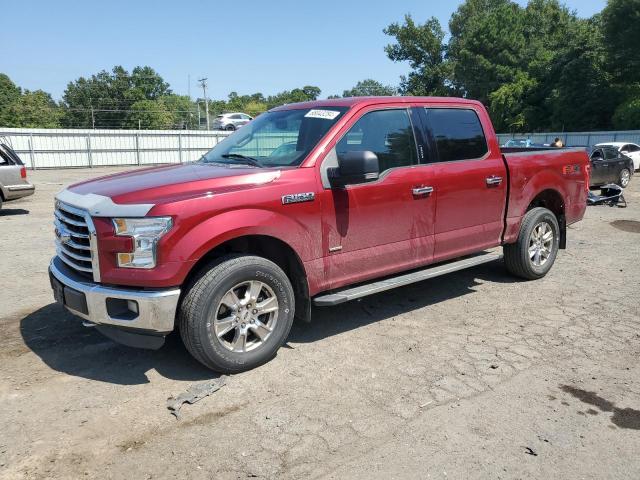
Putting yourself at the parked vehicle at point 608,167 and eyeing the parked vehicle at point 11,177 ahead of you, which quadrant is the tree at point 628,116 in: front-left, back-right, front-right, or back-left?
back-right

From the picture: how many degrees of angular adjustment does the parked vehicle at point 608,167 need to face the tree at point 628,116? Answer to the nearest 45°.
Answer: approximately 135° to its right

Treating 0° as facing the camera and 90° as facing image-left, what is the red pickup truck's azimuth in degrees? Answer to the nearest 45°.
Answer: approximately 45°

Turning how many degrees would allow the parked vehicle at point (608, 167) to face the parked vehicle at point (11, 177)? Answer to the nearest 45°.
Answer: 0° — it already faces it

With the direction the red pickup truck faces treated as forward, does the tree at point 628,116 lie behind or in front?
behind

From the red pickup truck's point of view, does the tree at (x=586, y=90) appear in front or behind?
behind

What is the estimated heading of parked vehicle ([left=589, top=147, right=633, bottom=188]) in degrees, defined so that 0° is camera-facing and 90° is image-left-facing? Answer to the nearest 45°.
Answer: approximately 45°
